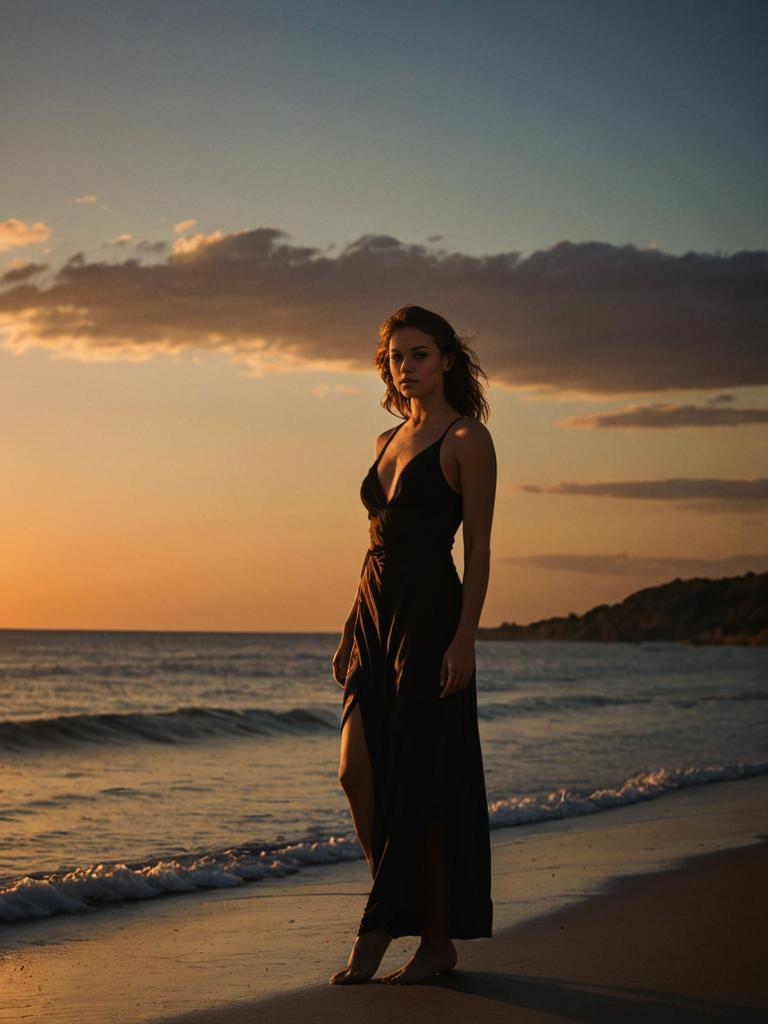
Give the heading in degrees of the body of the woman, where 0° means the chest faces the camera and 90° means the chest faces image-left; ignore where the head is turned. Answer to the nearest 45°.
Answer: approximately 45°
